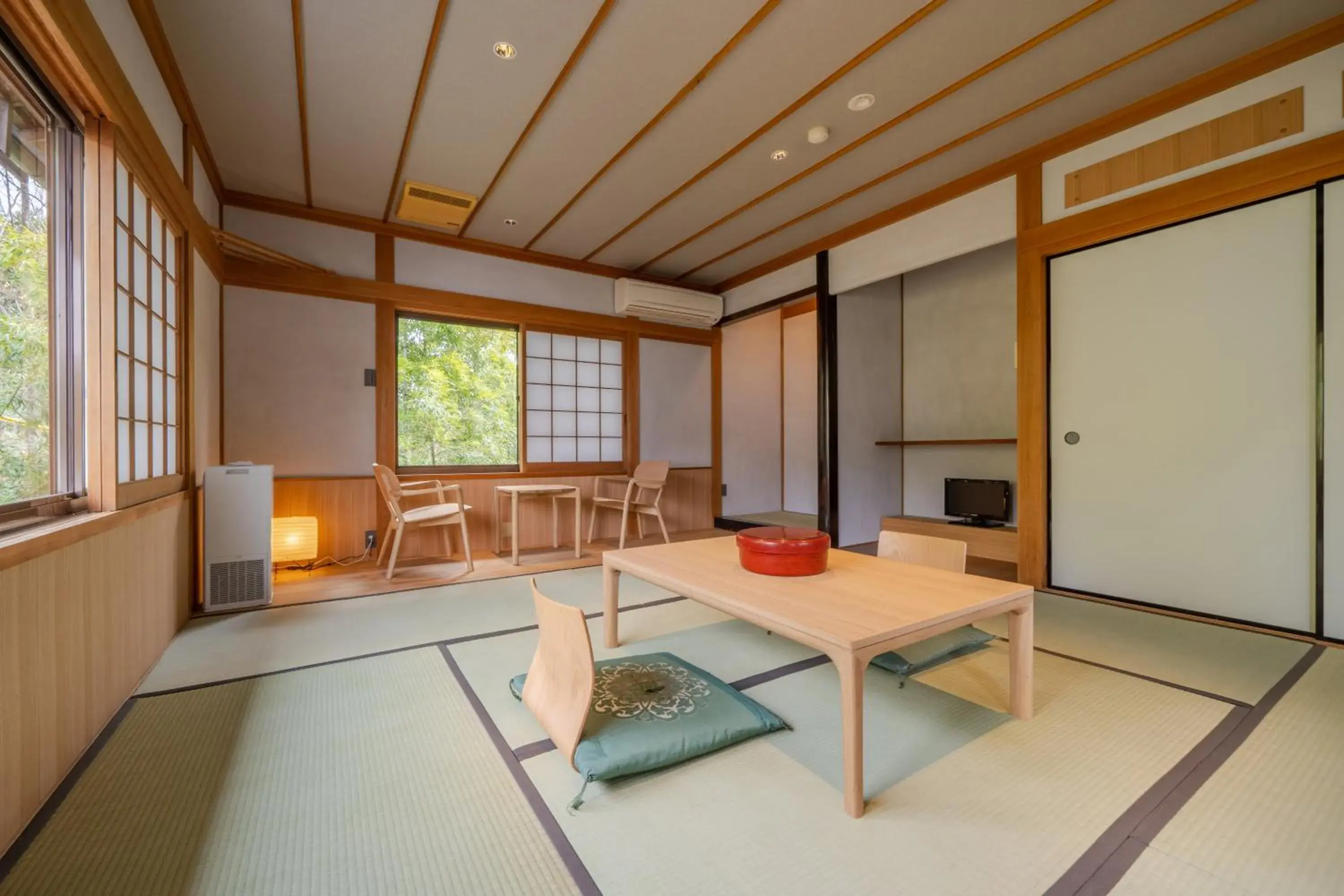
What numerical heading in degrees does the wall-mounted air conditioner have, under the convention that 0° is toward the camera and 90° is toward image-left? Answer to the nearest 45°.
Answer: approximately 315°

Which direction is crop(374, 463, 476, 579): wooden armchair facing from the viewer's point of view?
to the viewer's right

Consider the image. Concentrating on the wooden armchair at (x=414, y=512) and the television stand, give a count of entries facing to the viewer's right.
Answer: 1

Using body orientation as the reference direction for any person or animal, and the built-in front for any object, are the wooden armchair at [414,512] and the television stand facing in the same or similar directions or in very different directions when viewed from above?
very different directions

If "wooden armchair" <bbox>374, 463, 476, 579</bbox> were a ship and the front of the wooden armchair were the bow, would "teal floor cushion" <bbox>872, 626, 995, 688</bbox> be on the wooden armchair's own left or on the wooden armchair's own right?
on the wooden armchair's own right

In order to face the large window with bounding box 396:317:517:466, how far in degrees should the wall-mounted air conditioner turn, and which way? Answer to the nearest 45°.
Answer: approximately 135° to its right

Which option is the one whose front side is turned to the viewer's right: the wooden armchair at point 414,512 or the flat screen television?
the wooden armchair

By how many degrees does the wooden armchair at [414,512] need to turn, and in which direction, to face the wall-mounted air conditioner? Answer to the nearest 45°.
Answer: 0° — it already faces it
